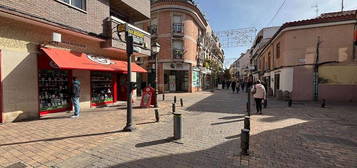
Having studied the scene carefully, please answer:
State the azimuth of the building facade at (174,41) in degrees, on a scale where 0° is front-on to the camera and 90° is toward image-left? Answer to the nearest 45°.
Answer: approximately 0°

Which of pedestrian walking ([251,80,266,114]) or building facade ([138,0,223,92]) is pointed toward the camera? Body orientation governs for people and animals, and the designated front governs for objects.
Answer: the building facade

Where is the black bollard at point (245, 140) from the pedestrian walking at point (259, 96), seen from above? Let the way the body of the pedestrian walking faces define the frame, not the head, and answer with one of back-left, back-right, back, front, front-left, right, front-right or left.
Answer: back

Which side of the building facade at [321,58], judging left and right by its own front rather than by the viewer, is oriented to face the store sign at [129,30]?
front

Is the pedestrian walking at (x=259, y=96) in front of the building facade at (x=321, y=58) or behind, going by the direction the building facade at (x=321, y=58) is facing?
in front

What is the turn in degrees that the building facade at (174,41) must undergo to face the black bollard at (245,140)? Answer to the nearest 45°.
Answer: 0° — it already faces it

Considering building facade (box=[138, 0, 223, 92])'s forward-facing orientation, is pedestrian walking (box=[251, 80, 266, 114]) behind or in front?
in front

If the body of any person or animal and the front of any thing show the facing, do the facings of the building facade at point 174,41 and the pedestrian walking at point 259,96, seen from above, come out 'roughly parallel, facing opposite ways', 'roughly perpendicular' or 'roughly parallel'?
roughly parallel, facing opposite ways

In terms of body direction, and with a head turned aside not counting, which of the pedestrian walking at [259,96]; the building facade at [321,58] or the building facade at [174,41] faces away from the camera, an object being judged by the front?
the pedestrian walking

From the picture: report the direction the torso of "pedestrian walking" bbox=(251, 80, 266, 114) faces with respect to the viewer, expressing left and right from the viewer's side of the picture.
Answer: facing away from the viewer

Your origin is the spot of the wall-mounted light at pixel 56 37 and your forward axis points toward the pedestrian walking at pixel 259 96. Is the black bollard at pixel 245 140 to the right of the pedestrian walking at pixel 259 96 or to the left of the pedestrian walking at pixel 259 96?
right
